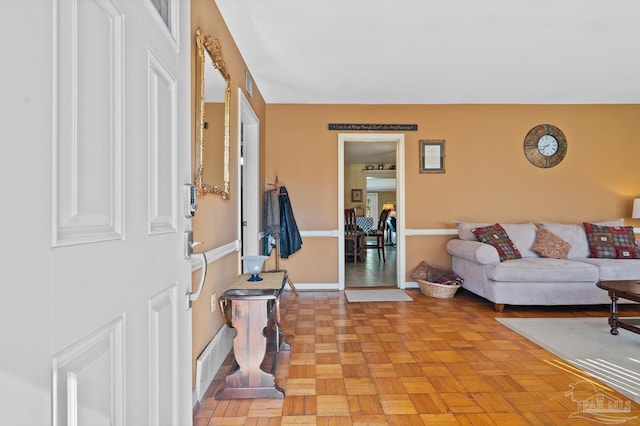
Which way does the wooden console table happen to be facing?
to the viewer's right

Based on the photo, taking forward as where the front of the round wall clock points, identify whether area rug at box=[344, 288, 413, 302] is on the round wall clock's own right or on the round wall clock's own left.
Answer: on the round wall clock's own right

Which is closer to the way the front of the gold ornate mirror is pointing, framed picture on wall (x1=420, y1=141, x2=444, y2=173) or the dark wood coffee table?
the dark wood coffee table

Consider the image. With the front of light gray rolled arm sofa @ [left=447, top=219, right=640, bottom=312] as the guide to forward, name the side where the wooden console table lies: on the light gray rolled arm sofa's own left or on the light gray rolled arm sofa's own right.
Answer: on the light gray rolled arm sofa's own right

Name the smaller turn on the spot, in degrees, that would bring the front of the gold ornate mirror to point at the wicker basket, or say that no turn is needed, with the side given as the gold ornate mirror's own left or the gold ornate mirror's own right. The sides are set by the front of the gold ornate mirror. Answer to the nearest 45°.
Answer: approximately 90° to the gold ornate mirror's own left

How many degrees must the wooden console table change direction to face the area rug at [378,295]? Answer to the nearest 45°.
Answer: approximately 45° to its left

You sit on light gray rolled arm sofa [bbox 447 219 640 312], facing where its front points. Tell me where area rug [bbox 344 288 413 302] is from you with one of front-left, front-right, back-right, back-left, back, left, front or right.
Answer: back-right

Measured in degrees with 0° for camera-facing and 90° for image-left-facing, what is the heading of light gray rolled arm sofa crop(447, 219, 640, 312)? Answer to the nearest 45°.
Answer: approximately 315°

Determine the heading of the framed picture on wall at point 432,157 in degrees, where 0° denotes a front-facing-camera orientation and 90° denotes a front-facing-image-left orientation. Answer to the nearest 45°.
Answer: approximately 0°

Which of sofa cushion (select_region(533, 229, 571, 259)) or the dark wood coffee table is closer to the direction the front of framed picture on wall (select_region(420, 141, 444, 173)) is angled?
the dark wood coffee table

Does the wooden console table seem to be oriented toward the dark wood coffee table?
yes

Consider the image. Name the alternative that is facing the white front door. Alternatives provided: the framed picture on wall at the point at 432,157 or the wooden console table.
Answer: the framed picture on wall
